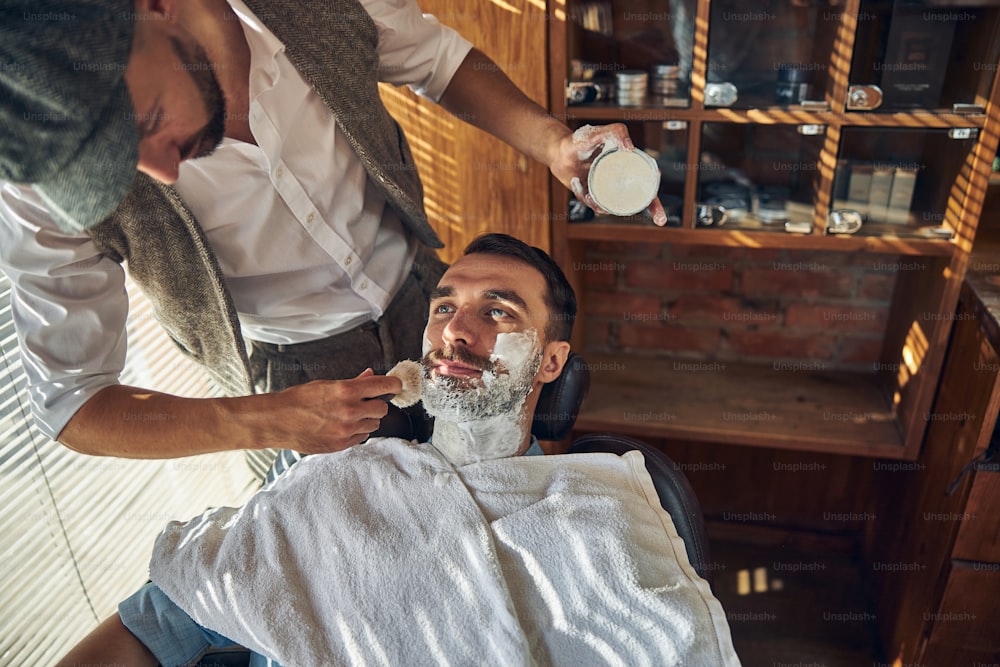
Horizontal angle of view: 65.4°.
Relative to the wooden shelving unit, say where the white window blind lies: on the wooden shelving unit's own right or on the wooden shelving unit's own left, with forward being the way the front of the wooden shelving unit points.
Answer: on the wooden shelving unit's own right

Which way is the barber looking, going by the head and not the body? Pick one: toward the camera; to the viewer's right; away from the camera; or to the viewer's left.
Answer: to the viewer's right

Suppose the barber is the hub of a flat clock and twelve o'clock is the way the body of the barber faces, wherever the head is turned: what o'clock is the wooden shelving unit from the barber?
The wooden shelving unit is roughly at 10 o'clock from the barber.

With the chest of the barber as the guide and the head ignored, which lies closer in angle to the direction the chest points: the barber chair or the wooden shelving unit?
the barber chair

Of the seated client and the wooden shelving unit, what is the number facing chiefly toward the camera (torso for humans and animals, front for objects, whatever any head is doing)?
2

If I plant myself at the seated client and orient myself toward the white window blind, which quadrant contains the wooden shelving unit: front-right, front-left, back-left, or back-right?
back-right

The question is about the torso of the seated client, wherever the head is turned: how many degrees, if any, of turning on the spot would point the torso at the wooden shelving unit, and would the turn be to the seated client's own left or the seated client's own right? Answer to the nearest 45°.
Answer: approximately 135° to the seated client's own left

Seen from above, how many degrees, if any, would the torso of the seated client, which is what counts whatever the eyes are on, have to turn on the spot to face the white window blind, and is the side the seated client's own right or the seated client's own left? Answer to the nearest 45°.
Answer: approximately 135° to the seated client's own right

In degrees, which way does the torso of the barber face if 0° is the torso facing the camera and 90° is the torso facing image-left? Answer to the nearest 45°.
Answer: approximately 315°
